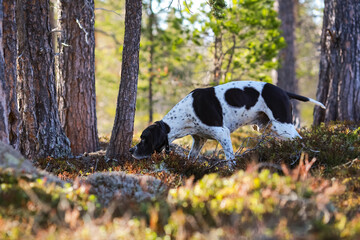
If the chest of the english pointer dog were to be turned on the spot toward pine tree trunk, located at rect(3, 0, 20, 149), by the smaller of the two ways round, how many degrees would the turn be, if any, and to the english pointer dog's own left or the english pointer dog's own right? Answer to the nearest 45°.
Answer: approximately 45° to the english pointer dog's own left

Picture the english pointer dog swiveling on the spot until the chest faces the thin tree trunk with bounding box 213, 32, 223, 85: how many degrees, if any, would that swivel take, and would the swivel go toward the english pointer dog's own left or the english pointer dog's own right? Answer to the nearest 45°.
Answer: approximately 90° to the english pointer dog's own right

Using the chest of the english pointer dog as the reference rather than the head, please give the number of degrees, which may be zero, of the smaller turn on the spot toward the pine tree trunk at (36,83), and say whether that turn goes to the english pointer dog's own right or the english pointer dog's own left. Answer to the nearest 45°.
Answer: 0° — it already faces it

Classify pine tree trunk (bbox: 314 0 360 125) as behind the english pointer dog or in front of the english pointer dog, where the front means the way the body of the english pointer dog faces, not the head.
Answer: behind

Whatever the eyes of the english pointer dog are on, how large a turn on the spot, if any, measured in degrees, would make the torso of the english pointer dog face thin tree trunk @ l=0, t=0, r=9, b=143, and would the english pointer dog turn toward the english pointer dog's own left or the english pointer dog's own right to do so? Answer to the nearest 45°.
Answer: approximately 45° to the english pointer dog's own left

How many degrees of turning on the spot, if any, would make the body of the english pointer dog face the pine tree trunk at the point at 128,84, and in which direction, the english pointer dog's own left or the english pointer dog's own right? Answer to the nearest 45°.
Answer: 0° — it already faces it

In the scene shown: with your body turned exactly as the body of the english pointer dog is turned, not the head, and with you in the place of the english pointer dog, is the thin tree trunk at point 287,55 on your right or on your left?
on your right

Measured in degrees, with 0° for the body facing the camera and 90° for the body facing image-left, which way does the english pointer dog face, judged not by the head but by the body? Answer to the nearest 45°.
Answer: approximately 90°
